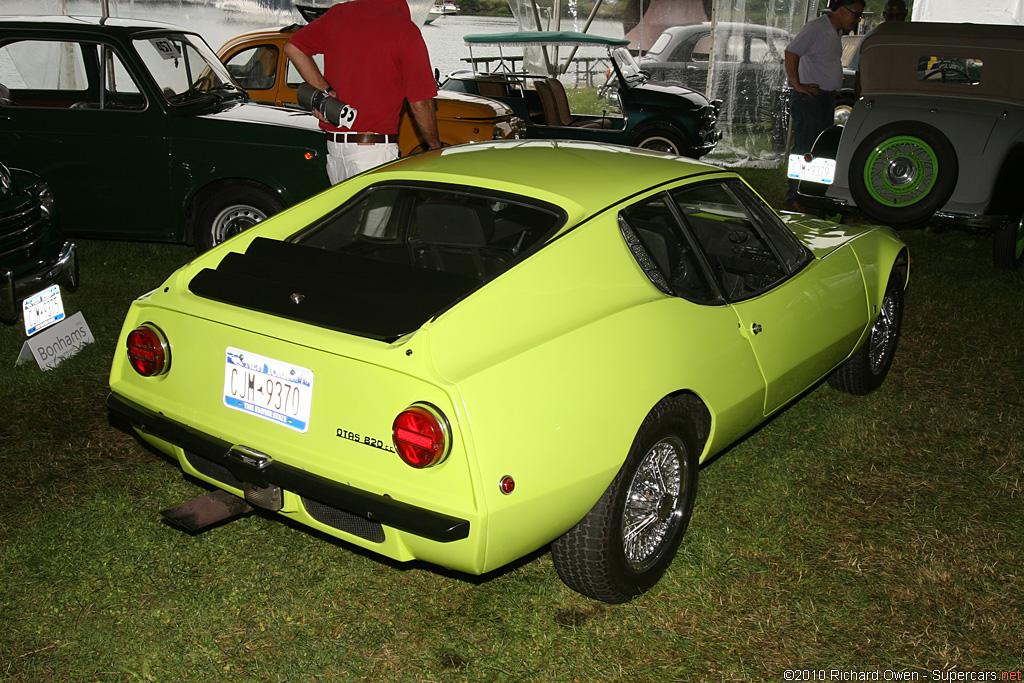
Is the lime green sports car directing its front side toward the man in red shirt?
no

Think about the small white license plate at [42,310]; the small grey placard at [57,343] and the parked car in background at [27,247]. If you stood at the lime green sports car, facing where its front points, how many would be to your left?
3

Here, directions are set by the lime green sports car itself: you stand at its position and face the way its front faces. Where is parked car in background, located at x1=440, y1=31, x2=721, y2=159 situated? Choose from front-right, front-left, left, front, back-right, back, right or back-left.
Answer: front-left

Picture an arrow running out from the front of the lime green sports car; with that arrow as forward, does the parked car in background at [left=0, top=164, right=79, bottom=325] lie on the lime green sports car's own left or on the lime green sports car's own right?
on the lime green sports car's own left

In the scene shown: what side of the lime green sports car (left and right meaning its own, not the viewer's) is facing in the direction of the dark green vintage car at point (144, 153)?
left

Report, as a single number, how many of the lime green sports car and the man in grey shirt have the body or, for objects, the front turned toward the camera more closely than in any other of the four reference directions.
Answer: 0

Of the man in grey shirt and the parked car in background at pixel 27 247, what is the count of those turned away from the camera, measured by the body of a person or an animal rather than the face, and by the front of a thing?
0

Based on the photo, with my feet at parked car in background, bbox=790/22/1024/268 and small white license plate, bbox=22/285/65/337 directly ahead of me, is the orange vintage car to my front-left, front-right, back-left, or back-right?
front-right

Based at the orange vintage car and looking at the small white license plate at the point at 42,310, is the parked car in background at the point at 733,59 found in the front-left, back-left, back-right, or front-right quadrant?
back-left

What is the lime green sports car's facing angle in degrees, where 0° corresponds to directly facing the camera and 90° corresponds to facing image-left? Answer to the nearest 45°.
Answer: approximately 225°
